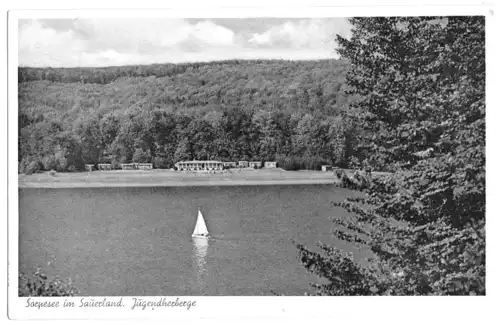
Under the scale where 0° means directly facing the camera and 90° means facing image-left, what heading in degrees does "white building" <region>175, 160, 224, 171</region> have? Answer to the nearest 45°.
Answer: approximately 0°

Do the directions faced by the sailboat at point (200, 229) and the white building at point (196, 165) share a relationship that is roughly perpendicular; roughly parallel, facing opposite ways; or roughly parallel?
roughly perpendicular
